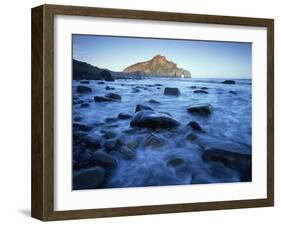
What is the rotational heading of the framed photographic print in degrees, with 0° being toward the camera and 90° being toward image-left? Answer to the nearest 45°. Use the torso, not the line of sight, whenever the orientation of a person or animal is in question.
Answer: approximately 315°
